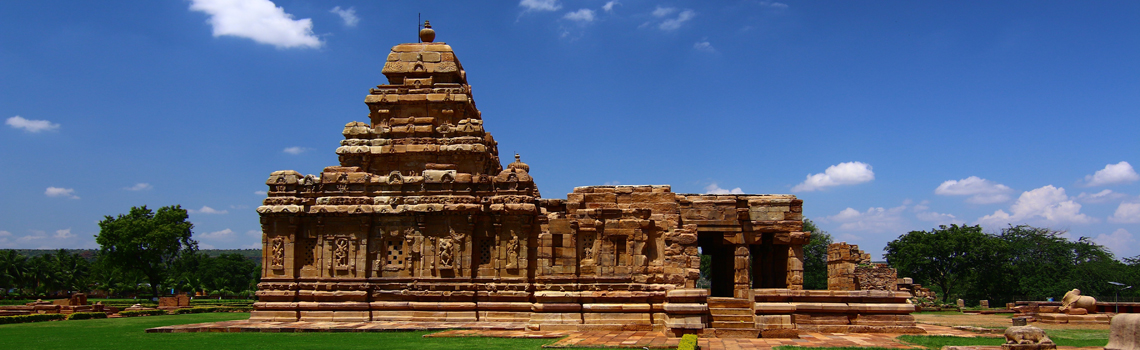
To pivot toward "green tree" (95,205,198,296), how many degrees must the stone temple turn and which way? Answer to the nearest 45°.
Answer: approximately 135° to its left

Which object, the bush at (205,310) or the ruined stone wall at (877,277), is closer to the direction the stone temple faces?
the ruined stone wall

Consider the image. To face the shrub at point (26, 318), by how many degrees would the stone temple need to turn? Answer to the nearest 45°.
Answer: approximately 180°

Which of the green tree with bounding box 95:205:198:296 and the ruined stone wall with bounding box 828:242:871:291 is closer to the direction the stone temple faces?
the ruined stone wall

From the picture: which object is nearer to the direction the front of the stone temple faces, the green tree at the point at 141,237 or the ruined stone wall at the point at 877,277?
the ruined stone wall

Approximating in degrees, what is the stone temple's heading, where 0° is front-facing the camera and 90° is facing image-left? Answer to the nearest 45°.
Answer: approximately 270°

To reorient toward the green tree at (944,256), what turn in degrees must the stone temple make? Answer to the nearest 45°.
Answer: approximately 45° to its left
